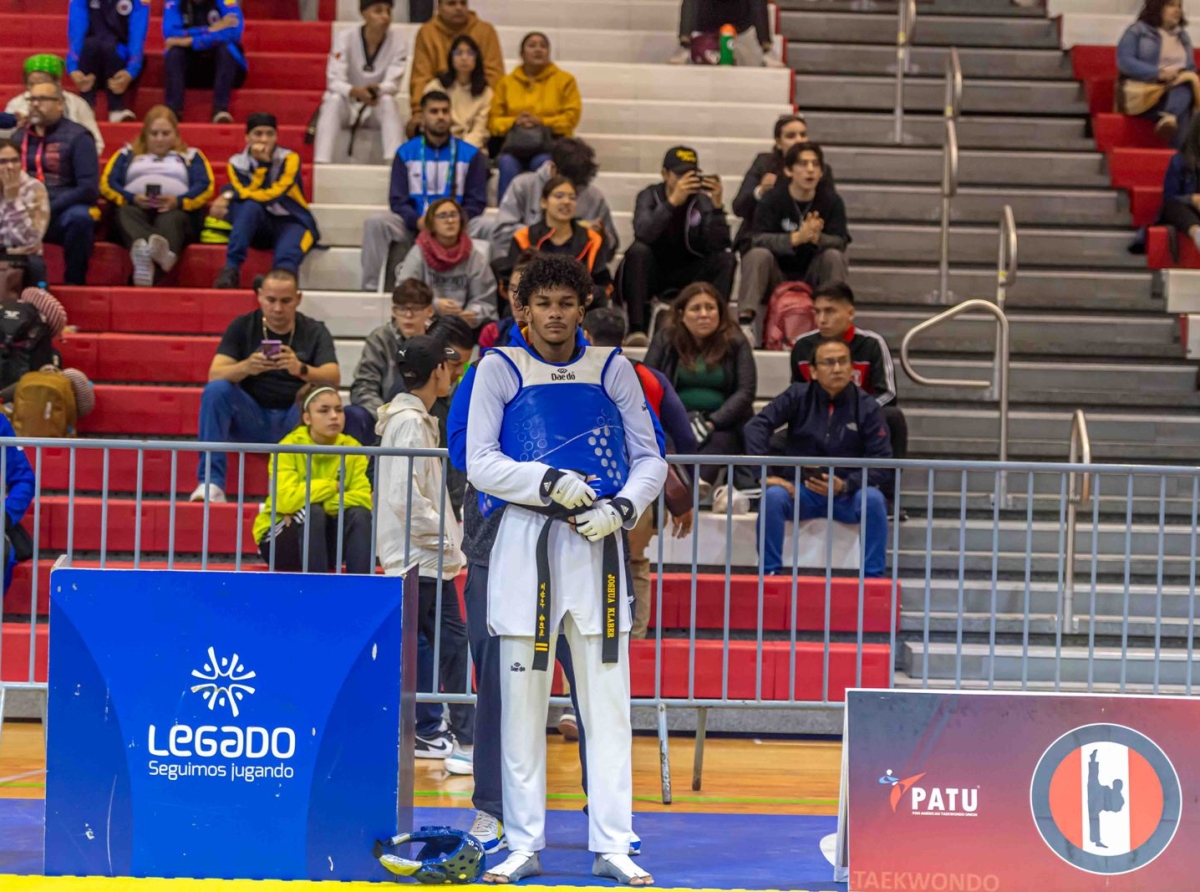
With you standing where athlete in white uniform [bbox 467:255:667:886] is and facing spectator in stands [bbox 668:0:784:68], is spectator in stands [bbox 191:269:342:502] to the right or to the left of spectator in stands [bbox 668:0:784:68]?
left

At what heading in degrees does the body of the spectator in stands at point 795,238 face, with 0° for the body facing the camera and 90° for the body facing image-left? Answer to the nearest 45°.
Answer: approximately 0°

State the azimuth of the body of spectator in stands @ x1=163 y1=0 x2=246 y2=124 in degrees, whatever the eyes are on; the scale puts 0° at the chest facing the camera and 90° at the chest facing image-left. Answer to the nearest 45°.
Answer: approximately 0°

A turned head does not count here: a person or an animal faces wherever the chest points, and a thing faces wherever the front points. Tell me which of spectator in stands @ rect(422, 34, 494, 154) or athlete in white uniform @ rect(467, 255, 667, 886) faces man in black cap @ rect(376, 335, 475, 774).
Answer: the spectator in stands

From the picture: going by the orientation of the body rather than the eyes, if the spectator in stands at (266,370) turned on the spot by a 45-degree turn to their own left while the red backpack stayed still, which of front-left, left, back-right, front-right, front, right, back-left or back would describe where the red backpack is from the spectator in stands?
front-left

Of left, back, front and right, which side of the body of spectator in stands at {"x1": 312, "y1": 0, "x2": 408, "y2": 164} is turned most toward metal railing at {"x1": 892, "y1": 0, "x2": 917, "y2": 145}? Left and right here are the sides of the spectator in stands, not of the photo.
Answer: left
